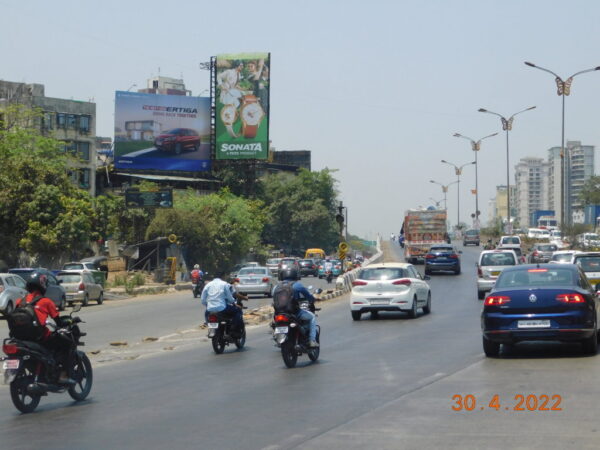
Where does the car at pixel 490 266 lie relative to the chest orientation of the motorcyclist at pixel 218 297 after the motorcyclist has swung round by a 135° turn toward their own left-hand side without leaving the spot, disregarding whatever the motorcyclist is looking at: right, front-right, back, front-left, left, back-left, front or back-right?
back-right

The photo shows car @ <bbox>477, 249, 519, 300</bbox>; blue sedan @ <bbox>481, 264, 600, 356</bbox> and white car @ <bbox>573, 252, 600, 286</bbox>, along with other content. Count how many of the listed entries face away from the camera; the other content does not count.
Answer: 3

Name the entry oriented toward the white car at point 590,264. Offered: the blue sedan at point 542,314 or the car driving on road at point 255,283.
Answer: the blue sedan

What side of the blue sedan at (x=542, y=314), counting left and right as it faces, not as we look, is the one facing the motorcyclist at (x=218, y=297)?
left

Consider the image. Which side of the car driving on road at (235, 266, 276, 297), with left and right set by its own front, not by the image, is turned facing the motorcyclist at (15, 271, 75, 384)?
back

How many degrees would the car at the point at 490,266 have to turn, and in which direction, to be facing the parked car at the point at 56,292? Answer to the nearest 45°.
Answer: approximately 90° to its left

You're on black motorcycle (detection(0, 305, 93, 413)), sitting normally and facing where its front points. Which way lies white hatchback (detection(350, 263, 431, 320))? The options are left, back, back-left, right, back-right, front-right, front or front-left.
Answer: front

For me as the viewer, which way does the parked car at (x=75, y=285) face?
facing away from the viewer and to the right of the viewer

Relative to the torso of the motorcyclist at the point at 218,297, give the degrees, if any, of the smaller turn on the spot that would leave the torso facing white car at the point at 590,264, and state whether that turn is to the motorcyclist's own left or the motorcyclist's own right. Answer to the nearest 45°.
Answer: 0° — they already face it

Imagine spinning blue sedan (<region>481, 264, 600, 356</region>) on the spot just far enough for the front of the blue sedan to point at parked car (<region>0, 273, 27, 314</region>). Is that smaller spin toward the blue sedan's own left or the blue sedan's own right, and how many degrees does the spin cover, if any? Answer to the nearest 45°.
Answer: approximately 45° to the blue sedan's own left

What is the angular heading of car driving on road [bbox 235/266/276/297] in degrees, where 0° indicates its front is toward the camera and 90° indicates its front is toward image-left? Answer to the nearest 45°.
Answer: approximately 180°

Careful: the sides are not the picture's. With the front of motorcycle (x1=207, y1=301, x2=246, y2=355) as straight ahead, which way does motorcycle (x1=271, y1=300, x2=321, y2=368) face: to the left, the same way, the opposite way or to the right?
the same way

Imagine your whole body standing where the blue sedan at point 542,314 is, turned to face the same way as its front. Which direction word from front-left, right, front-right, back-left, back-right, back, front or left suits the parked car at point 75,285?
front-left

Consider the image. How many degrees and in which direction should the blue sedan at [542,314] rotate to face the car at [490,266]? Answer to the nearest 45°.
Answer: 0° — it already faces it

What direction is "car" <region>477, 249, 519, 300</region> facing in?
away from the camera

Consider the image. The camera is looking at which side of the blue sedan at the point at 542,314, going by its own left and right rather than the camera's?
back

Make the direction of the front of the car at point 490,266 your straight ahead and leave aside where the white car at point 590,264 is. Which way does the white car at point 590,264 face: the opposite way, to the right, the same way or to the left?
the same way

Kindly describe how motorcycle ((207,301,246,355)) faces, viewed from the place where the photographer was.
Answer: facing away from the viewer and to the right of the viewer

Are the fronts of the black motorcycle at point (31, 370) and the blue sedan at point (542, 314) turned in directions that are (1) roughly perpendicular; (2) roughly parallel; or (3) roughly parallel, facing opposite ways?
roughly parallel

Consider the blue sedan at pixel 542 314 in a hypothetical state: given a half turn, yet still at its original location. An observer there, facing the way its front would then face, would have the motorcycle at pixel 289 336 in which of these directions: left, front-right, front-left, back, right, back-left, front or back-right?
right
